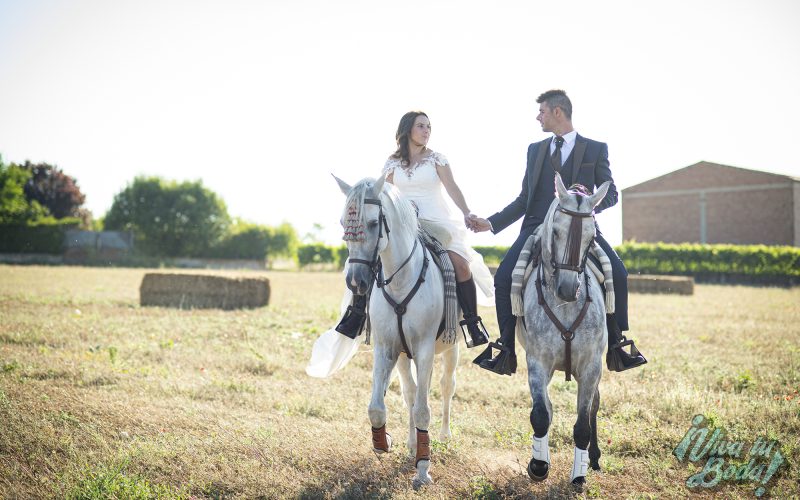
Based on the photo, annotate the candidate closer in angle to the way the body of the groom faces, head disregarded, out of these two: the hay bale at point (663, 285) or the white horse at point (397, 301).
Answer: the white horse

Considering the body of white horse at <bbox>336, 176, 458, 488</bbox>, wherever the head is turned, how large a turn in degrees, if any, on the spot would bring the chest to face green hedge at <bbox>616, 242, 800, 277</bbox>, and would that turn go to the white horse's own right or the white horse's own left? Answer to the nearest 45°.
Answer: approximately 135° to the white horse's own left

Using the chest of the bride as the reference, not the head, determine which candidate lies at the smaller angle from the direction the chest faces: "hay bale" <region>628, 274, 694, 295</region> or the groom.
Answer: the groom

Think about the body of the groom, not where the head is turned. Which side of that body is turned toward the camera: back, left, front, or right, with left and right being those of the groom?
front

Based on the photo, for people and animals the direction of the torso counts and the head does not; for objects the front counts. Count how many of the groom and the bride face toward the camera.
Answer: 2

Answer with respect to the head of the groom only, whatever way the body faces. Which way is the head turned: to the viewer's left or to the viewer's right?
to the viewer's left

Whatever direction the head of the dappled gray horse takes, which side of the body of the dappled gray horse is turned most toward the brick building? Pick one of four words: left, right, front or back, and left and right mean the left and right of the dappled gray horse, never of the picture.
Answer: back

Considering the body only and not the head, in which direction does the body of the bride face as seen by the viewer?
toward the camera

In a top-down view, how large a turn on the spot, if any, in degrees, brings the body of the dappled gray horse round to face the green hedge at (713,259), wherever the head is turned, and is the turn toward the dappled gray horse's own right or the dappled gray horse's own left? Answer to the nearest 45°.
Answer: approximately 180°
